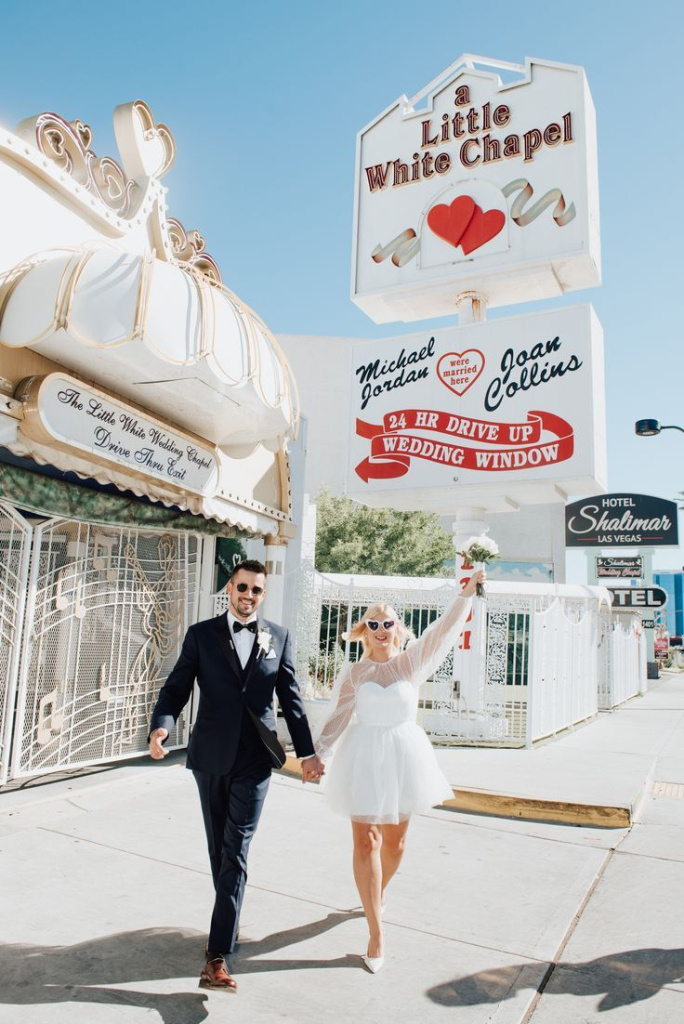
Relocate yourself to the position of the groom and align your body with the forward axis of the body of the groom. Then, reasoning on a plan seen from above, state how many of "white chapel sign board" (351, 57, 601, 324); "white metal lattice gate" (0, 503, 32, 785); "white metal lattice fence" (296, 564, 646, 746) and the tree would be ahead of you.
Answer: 0

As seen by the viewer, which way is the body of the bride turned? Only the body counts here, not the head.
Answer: toward the camera

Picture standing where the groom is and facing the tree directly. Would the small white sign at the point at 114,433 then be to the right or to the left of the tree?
left

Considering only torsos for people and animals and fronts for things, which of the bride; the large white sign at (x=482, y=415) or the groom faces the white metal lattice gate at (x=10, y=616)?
the large white sign

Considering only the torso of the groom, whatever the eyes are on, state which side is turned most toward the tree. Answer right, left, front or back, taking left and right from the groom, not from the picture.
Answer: back

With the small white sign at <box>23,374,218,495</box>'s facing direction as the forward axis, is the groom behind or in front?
in front

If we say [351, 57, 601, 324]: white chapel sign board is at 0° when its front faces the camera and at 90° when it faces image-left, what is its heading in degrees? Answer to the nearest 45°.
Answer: approximately 45°

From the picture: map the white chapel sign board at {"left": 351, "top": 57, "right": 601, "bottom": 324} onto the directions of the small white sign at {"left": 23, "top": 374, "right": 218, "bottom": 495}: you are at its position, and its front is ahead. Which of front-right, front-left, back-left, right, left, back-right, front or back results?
left

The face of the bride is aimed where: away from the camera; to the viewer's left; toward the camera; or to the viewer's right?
toward the camera

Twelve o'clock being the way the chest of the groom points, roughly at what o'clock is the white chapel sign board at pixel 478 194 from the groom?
The white chapel sign board is roughly at 7 o'clock from the groom.

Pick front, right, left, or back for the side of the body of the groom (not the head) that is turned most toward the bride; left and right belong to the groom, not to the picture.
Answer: left

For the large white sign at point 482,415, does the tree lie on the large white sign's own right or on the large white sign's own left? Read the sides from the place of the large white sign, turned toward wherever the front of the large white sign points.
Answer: on the large white sign's own right

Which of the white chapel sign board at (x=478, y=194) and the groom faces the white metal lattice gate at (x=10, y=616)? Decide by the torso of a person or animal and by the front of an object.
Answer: the white chapel sign board

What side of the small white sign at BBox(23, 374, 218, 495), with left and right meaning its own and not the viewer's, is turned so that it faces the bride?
front

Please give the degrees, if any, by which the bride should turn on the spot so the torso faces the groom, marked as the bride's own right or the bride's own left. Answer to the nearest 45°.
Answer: approximately 45° to the bride's own right

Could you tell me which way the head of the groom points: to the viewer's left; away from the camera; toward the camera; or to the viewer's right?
toward the camera
